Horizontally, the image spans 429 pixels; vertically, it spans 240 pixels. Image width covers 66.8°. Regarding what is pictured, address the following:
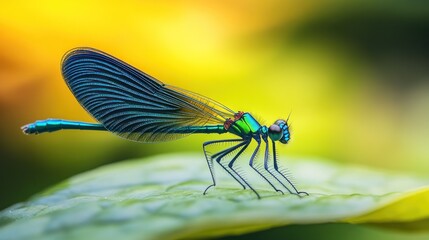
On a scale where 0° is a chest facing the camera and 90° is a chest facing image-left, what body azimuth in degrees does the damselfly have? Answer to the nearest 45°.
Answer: approximately 270°
